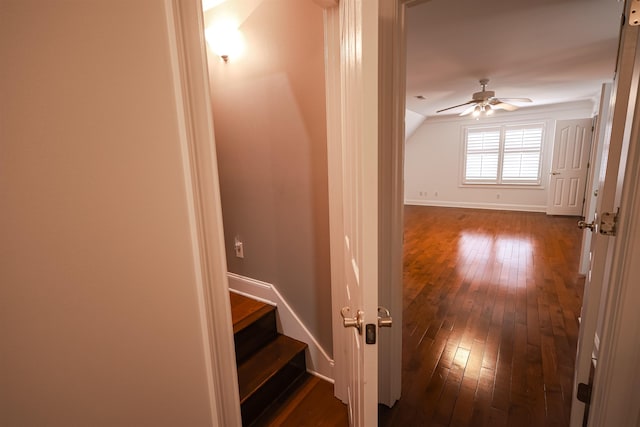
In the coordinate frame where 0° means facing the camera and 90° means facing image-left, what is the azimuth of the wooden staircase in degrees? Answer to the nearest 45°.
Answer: approximately 315°

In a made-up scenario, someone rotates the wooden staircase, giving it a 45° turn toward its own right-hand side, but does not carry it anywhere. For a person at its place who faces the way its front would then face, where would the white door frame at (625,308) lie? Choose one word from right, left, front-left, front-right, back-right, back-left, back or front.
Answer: front-left

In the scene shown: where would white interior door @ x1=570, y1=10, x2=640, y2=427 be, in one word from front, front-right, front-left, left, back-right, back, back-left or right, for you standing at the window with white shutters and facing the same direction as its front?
front

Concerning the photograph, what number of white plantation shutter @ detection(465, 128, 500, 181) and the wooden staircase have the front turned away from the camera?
0

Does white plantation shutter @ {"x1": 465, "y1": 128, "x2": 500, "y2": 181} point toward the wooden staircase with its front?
yes

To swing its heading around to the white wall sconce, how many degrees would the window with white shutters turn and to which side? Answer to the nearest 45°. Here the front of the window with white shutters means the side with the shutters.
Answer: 0° — it already faces it

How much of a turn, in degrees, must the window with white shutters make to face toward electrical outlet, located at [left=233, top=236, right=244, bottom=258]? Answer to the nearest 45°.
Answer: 0° — it already faces it

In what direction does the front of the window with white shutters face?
toward the camera

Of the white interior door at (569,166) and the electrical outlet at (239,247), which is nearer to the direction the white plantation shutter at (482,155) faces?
the electrical outlet

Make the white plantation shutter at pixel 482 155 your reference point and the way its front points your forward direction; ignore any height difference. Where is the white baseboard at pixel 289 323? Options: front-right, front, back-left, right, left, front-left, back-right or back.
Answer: front

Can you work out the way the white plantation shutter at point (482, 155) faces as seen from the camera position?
facing the viewer

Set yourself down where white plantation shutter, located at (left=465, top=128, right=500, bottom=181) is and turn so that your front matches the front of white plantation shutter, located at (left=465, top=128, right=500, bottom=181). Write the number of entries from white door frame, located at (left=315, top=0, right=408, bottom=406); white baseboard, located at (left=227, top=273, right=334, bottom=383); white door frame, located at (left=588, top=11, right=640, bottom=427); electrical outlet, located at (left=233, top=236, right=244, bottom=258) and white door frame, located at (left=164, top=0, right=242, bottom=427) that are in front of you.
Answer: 5
